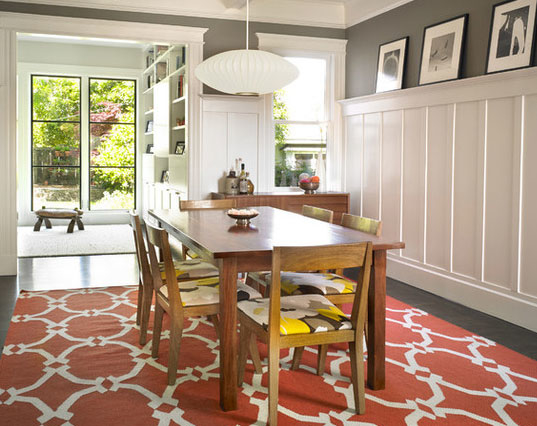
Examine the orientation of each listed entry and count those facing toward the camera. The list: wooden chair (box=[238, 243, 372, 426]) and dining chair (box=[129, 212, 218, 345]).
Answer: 0

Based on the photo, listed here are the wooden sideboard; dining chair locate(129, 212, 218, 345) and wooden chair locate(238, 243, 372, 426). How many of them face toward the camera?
1

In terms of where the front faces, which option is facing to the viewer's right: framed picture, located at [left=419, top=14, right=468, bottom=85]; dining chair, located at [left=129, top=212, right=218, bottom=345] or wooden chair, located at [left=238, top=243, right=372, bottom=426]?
the dining chair

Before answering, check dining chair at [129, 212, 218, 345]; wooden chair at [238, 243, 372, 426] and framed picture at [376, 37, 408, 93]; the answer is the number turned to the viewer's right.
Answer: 1

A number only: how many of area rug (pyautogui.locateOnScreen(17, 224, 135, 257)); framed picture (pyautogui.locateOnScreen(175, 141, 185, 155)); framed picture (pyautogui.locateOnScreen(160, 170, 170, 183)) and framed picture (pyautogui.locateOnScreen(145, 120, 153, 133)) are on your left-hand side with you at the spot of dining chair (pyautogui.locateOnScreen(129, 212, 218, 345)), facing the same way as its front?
4

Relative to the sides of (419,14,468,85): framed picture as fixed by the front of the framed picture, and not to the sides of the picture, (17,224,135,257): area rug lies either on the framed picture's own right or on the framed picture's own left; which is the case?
on the framed picture's own right

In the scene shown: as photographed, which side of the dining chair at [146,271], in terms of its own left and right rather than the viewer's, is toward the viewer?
right

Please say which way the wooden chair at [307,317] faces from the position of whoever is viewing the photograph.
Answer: facing away from the viewer and to the left of the viewer

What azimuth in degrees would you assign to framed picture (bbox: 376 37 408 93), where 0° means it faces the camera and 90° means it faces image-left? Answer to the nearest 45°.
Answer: approximately 45°

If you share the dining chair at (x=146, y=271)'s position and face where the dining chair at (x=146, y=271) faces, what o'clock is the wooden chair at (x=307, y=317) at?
The wooden chair is roughly at 2 o'clock from the dining chair.

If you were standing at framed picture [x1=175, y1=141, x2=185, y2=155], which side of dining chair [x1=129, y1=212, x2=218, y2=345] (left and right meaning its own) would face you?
left

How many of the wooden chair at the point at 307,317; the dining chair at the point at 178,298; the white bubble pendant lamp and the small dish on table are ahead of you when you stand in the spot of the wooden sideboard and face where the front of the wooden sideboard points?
4

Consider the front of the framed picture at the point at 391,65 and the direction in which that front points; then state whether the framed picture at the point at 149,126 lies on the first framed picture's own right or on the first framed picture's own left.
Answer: on the first framed picture's own right

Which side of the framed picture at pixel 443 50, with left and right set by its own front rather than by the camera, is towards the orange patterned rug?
front

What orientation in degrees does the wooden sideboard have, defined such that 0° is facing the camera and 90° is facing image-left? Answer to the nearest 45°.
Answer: approximately 0°
